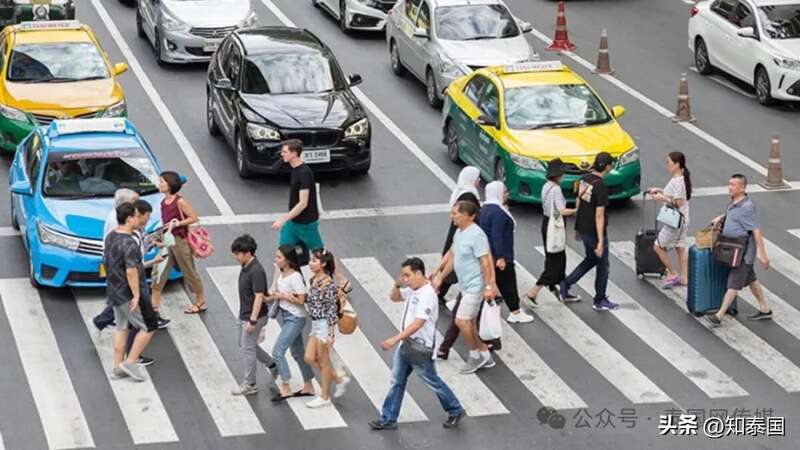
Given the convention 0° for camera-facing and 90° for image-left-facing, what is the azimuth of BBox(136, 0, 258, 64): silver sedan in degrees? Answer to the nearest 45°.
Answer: approximately 315°

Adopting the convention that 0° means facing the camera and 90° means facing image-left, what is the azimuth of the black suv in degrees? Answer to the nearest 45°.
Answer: approximately 315°

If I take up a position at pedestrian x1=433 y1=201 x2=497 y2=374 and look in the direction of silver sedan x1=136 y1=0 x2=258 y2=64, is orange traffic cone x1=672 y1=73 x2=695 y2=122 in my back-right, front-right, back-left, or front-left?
front-right

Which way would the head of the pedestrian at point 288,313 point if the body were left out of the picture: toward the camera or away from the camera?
toward the camera

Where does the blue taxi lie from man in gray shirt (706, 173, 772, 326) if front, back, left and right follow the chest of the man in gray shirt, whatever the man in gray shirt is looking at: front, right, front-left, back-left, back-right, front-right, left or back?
front

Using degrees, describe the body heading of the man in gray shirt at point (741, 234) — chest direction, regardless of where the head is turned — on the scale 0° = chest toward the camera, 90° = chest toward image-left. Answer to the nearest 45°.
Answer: approximately 90°

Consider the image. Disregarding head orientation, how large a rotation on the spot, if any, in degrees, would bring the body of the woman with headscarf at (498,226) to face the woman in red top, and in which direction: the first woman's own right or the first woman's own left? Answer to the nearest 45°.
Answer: approximately 180°

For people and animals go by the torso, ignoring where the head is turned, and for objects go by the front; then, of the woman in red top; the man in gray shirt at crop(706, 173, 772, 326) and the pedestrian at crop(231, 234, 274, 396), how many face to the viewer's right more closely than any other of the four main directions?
0

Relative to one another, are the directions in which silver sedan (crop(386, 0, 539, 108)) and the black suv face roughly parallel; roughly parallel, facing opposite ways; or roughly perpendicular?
roughly parallel

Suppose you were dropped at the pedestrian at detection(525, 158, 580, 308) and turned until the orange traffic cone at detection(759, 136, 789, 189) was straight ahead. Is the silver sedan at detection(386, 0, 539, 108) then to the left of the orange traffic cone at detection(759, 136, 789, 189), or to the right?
left

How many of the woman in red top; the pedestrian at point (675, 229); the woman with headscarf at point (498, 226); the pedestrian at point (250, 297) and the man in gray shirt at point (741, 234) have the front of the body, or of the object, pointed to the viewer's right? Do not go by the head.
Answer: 1

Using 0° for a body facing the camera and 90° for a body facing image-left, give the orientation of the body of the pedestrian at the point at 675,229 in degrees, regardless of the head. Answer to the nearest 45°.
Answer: approximately 90°
